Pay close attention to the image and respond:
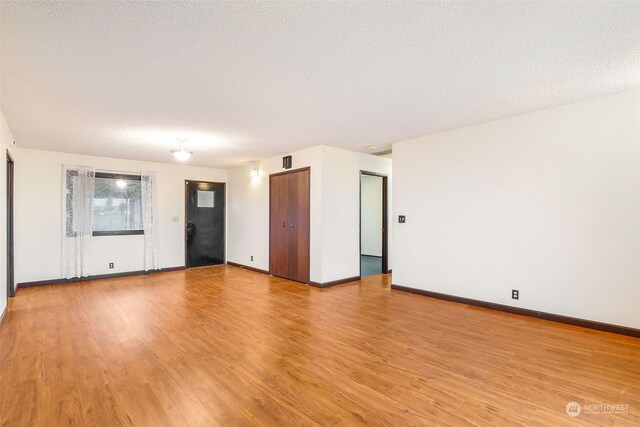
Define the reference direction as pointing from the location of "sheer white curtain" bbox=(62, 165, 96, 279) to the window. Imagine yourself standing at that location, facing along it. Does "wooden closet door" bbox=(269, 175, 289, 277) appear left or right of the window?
right

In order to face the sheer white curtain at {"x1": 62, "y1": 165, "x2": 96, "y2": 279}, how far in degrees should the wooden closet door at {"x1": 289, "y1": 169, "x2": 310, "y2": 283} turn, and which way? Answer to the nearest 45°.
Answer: approximately 45° to its right

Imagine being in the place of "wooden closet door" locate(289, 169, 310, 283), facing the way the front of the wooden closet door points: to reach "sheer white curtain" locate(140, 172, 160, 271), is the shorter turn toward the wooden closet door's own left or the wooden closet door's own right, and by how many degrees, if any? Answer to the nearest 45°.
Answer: approximately 45° to the wooden closet door's own right

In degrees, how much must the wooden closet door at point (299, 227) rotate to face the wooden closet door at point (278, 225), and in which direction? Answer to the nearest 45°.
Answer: approximately 90° to its right

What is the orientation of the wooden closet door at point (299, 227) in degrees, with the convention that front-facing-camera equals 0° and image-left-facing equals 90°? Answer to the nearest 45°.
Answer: approximately 45°

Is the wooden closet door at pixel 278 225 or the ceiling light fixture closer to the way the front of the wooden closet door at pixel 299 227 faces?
the ceiling light fixture

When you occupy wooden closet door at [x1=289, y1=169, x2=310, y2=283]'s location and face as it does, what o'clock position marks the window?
The window is roughly at 2 o'clock from the wooden closet door.

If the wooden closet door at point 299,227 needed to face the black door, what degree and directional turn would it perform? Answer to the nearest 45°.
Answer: approximately 90° to its right

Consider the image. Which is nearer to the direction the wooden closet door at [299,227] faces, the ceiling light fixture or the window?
the ceiling light fixture
